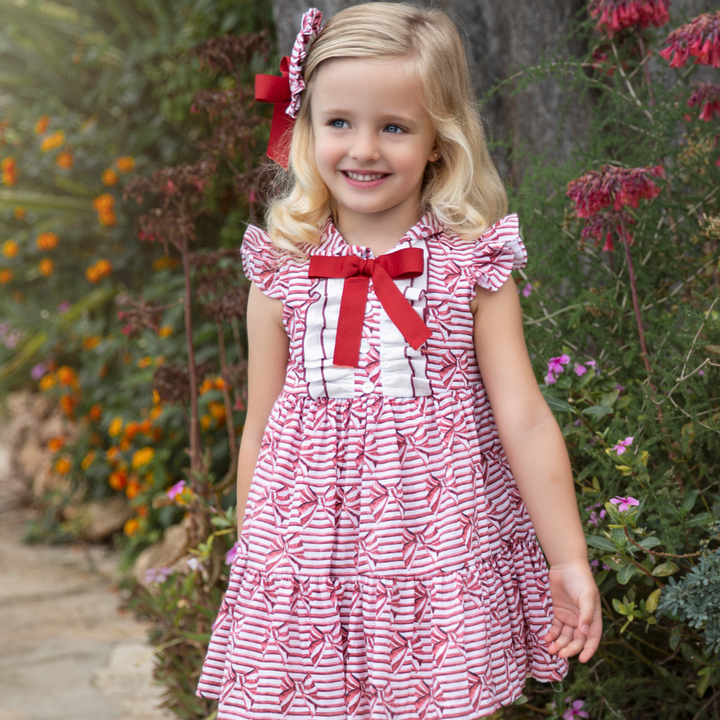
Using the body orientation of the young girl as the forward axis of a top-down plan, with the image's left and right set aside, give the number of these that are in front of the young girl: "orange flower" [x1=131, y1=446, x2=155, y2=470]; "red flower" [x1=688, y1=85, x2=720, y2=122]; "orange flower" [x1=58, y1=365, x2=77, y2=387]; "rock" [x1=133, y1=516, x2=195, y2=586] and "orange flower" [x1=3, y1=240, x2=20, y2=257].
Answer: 0

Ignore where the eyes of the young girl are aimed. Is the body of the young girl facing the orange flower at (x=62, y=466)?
no

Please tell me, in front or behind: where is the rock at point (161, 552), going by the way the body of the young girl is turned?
behind

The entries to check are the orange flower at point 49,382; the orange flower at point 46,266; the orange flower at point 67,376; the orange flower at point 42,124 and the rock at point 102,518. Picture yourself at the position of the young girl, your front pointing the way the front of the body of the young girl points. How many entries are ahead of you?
0

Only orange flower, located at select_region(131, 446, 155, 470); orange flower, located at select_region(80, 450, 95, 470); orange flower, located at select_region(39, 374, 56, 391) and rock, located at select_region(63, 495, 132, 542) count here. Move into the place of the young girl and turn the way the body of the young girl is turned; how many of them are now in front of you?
0

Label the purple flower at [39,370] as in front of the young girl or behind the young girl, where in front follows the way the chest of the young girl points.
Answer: behind

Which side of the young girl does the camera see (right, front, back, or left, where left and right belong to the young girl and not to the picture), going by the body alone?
front

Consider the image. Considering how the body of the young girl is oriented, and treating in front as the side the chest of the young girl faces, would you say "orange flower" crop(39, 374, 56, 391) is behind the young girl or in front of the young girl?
behind

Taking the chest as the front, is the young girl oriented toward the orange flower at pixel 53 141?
no
